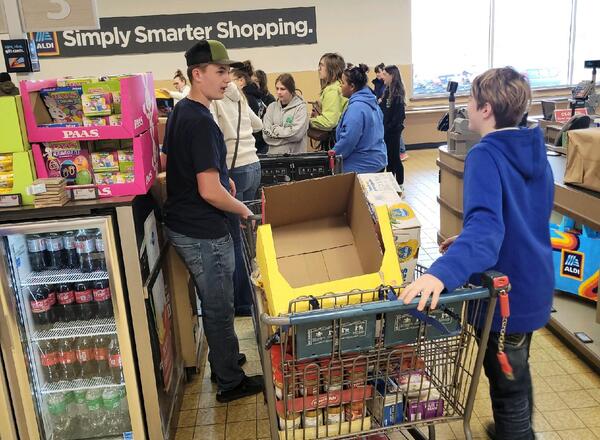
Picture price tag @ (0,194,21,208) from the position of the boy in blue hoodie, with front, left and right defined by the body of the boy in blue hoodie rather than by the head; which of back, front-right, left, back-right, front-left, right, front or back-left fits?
front-left

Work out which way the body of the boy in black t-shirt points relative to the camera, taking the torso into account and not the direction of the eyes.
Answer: to the viewer's right

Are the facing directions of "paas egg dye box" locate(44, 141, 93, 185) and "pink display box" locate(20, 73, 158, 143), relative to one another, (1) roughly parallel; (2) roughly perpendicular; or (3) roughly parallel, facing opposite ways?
roughly parallel

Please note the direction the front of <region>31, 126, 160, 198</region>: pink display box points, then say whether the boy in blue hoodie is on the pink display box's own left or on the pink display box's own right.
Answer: on the pink display box's own left

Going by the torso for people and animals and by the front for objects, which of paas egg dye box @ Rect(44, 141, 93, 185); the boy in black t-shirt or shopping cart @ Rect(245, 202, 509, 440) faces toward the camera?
the paas egg dye box

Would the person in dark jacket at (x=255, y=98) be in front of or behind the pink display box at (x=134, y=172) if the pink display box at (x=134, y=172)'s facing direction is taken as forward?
behind

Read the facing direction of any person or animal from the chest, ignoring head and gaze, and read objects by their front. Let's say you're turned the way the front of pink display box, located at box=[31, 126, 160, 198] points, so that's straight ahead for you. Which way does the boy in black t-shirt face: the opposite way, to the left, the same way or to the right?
to the left

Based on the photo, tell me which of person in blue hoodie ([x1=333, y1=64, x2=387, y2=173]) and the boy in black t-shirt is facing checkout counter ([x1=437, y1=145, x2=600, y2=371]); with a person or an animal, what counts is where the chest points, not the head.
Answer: the boy in black t-shirt

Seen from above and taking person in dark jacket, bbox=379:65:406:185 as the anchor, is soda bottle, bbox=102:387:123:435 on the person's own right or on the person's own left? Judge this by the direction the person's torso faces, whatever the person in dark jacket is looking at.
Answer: on the person's own left

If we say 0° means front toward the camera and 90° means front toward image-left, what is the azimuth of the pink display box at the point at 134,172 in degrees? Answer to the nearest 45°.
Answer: approximately 0°

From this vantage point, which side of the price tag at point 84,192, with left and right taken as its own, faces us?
front

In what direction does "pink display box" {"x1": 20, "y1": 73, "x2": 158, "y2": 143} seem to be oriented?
toward the camera

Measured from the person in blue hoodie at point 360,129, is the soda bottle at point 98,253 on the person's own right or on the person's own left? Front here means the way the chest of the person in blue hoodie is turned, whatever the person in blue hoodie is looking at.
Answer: on the person's own left

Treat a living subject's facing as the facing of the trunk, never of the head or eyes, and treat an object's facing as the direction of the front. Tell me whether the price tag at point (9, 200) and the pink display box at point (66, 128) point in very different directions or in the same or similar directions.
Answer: same or similar directions

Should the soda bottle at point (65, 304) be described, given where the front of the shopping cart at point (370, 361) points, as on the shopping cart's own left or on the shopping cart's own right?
on the shopping cart's own left
